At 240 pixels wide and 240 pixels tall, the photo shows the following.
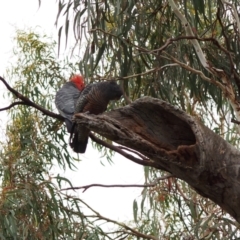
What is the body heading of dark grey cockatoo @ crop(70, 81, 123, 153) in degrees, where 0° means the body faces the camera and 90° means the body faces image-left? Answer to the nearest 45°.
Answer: approximately 270°
